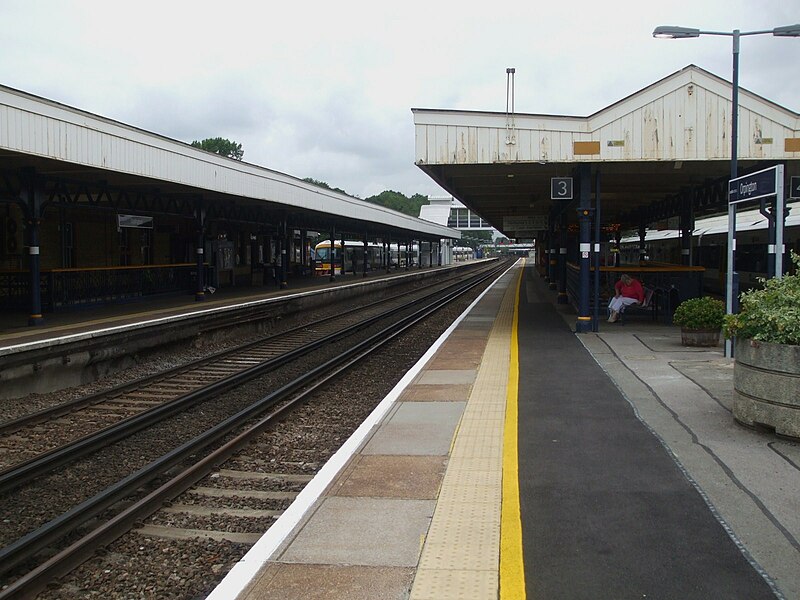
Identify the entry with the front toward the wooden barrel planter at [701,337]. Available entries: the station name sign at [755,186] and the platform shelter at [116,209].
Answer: the platform shelter

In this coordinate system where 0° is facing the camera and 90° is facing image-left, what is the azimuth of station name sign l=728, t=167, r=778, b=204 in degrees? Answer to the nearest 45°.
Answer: approximately 45°

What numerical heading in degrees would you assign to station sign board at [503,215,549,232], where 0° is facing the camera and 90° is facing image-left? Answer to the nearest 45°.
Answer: approximately 0°

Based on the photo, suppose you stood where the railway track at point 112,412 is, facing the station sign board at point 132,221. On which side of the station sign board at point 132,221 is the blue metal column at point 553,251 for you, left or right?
right

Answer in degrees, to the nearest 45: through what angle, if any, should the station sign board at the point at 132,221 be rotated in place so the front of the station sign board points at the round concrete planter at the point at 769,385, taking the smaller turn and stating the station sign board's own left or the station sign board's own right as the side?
0° — it already faces it

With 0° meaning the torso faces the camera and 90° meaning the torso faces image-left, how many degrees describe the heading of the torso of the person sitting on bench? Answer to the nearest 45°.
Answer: approximately 45°

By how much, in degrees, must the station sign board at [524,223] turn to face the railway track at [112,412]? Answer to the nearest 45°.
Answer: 0° — it already faces it

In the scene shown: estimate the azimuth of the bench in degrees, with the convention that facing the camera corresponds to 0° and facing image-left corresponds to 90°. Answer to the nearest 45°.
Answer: approximately 45°

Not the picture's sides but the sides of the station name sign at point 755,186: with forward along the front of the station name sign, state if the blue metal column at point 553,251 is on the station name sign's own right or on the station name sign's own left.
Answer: on the station name sign's own right
